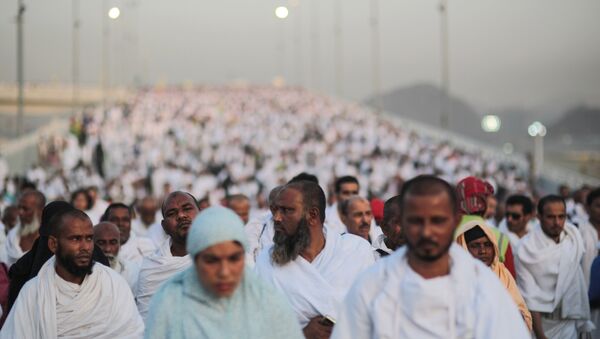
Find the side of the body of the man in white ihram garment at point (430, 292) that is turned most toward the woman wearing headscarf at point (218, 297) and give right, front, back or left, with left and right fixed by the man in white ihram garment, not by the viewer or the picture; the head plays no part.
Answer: right

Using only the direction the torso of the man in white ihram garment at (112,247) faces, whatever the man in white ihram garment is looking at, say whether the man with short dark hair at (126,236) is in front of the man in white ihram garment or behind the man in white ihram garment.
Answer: behind

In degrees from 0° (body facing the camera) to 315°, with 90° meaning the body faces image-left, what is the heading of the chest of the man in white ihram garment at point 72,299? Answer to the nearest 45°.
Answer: approximately 0°

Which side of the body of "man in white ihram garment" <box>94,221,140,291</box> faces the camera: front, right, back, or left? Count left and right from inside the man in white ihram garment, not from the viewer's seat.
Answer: front

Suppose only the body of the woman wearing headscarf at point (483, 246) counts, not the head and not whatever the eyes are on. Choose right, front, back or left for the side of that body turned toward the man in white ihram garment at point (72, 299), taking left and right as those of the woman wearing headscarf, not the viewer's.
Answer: front

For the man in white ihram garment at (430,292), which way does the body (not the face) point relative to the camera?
toward the camera

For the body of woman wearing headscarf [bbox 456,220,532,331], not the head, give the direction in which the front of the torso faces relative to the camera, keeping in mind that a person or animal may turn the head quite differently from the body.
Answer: toward the camera
